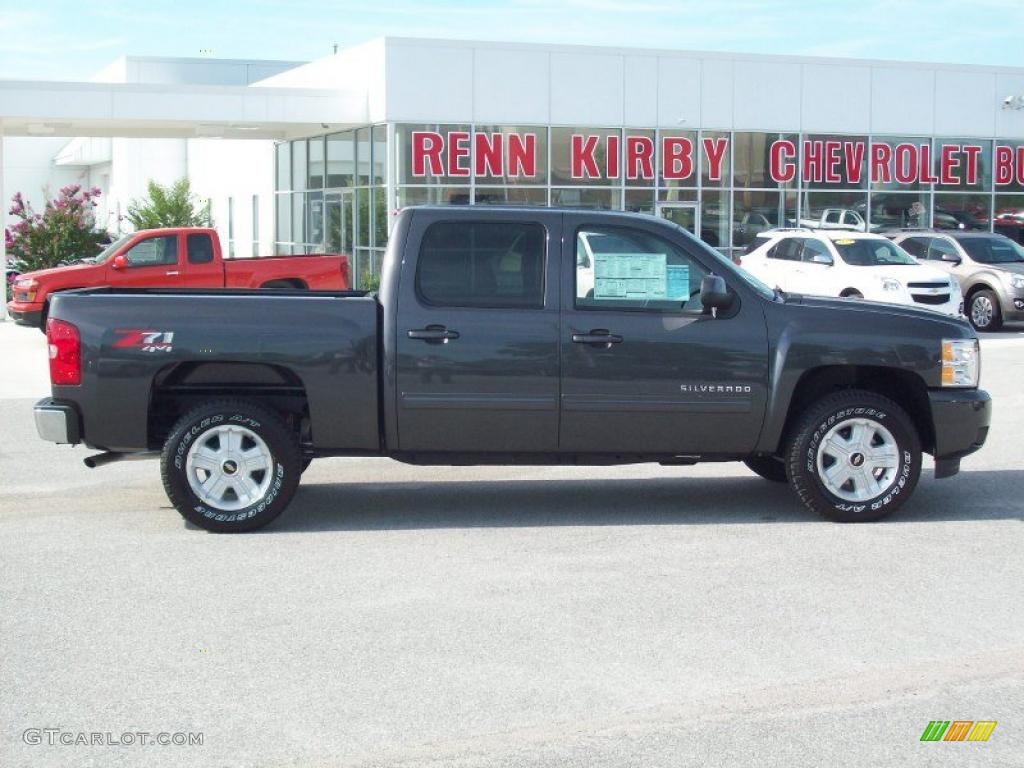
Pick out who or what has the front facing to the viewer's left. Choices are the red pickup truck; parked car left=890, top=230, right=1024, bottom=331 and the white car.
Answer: the red pickup truck

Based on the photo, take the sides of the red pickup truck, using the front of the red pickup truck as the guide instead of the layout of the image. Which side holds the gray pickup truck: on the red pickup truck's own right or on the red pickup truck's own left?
on the red pickup truck's own left

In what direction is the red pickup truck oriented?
to the viewer's left

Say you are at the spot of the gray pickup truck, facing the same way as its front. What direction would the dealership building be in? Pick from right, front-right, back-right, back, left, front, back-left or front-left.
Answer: left

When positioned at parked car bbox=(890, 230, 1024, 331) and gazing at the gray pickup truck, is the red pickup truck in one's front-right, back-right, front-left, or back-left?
front-right

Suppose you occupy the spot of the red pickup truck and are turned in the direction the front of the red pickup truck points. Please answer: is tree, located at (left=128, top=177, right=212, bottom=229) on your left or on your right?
on your right

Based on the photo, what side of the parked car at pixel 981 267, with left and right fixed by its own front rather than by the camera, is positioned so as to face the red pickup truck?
right

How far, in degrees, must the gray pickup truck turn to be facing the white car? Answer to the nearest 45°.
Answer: approximately 90° to its left

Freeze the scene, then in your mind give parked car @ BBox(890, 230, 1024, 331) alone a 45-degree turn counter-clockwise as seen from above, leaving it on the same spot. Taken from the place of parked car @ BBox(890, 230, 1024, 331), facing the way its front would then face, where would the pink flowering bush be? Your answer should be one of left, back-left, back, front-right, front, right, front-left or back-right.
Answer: back

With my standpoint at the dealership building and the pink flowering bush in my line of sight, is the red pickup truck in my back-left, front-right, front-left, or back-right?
front-left

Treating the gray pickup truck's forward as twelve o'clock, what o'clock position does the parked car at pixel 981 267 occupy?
The parked car is roughly at 10 o'clock from the gray pickup truck.

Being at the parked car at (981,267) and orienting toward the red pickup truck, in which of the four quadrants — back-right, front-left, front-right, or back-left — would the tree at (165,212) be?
front-right

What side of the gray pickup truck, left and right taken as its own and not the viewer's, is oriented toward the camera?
right

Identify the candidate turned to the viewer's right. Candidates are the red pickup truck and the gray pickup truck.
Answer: the gray pickup truck

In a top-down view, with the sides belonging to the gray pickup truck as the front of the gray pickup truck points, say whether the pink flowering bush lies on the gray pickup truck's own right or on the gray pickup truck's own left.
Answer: on the gray pickup truck's own left

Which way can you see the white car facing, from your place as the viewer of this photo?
facing the viewer and to the right of the viewer

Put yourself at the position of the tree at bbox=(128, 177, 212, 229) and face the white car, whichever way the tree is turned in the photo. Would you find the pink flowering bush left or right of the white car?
right

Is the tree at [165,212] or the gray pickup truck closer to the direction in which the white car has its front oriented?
the gray pickup truck

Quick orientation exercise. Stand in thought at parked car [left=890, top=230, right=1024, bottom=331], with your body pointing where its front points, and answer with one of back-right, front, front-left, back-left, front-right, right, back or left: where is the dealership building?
back
